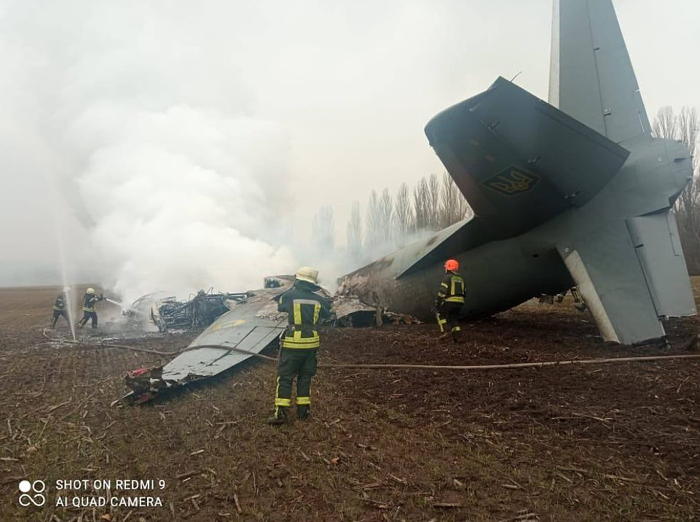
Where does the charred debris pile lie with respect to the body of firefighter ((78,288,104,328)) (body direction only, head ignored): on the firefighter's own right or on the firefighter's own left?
on the firefighter's own right

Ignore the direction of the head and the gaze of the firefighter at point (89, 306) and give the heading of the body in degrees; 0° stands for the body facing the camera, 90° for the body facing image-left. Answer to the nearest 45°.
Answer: approximately 270°

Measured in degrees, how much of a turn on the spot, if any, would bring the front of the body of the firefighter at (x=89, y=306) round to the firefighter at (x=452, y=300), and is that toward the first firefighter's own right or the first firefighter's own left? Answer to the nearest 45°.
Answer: approximately 45° to the first firefighter's own right

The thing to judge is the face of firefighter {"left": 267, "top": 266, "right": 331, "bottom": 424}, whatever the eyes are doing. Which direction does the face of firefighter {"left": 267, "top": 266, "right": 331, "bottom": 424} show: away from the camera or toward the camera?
away from the camera

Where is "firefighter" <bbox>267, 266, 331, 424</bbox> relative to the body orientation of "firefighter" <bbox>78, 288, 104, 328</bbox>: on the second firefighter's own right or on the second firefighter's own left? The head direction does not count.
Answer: on the second firefighter's own right

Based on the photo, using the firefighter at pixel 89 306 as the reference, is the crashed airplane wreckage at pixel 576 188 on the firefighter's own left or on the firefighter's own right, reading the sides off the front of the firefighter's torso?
on the firefighter's own right
